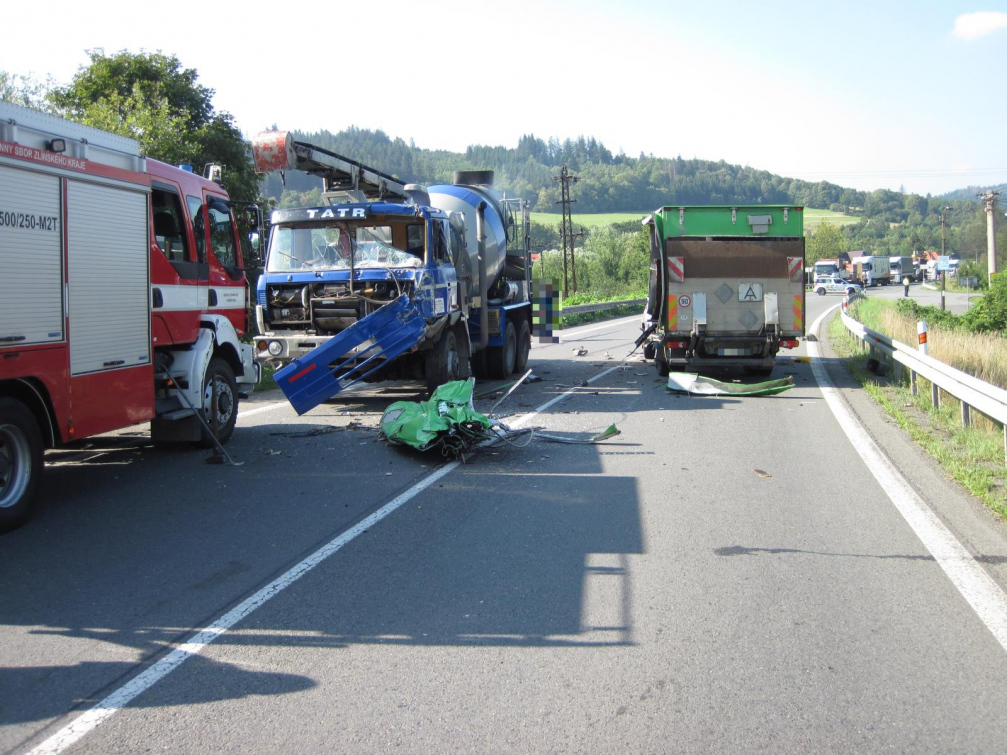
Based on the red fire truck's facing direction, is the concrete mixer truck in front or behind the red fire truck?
in front

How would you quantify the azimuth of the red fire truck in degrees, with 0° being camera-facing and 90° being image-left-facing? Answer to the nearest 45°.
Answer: approximately 225°

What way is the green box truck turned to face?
away from the camera

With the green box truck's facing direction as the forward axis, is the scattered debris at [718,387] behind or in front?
behind

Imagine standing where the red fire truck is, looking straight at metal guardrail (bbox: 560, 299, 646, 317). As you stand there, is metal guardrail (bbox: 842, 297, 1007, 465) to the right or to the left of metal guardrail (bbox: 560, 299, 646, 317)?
right

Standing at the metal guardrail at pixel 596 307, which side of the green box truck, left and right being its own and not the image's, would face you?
front

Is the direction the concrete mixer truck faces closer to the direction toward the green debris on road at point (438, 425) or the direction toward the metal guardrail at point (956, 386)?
the green debris on road

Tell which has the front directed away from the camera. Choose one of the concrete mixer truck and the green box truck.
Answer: the green box truck

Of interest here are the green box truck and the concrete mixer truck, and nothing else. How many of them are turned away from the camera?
1
